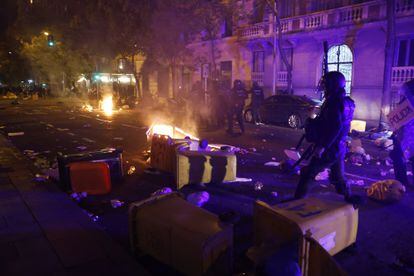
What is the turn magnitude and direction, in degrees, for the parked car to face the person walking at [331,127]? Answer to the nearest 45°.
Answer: approximately 135° to its left

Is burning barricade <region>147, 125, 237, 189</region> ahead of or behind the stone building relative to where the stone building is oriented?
ahead

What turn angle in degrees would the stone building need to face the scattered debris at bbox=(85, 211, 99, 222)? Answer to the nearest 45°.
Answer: approximately 45° to its left

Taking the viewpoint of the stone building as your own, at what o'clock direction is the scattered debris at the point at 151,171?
The scattered debris is roughly at 11 o'clock from the stone building.

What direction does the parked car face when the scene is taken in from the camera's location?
facing away from the viewer and to the left of the viewer

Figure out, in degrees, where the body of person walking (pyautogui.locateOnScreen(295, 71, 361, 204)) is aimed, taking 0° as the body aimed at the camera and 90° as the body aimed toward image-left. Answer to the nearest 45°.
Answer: approximately 45°

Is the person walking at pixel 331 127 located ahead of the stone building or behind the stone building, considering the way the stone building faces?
ahead

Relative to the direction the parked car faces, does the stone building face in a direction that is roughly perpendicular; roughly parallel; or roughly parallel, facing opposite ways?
roughly perpendicular

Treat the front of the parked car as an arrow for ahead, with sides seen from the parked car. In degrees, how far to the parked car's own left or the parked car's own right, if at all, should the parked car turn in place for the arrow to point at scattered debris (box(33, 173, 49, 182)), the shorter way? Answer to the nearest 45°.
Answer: approximately 90° to the parked car's own left

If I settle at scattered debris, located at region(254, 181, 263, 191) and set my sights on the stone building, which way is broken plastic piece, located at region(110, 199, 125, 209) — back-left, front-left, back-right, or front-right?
back-left

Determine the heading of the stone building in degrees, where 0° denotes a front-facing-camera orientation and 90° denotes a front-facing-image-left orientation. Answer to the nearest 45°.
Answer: approximately 45°
